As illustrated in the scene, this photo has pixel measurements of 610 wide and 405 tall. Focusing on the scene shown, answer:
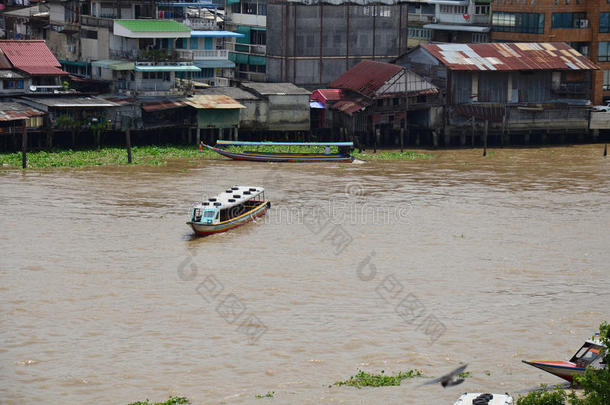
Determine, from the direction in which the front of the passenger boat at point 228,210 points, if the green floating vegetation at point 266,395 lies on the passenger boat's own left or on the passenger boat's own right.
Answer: on the passenger boat's own left

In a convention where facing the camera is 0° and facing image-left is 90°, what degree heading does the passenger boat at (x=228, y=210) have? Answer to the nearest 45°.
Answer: approximately 45°

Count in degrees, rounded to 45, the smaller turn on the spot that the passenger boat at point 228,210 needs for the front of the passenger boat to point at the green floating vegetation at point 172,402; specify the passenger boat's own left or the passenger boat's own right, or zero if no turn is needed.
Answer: approximately 45° to the passenger boat's own left

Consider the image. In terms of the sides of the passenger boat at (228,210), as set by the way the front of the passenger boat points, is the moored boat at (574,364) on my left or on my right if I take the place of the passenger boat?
on my left
